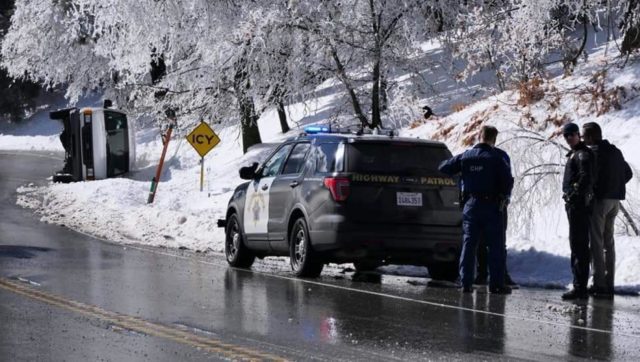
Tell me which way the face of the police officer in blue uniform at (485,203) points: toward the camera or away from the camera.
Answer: away from the camera

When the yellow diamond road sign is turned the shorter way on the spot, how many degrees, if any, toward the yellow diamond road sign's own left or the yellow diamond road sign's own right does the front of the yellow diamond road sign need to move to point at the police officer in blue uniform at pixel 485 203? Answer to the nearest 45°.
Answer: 0° — it already faces them

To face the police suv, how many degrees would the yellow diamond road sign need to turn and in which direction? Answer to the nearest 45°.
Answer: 0° — it already faces it

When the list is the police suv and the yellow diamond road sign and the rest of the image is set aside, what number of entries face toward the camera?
1

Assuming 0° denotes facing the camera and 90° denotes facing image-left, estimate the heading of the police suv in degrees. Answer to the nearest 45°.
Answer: approximately 135°

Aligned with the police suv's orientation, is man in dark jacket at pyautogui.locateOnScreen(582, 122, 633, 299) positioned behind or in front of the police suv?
behind

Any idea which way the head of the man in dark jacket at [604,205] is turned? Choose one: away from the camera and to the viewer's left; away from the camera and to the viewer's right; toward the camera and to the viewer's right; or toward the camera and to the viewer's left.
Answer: away from the camera and to the viewer's left
